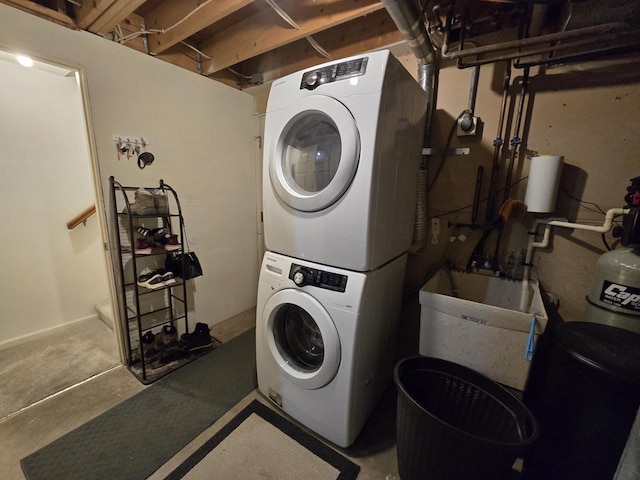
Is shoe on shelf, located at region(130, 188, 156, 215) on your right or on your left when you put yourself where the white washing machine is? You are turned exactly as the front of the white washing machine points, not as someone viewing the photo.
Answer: on your right

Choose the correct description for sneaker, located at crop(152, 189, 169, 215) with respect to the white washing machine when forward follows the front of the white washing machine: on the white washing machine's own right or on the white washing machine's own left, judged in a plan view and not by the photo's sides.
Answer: on the white washing machine's own right

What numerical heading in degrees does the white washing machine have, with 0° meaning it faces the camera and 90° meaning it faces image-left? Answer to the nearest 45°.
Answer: approximately 45°

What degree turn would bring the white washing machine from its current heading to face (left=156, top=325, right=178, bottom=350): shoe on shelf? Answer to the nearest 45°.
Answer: approximately 90° to its right

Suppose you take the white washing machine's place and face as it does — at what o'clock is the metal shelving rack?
The metal shelving rack is roughly at 2 o'clock from the white washing machine.

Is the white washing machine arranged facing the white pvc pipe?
no

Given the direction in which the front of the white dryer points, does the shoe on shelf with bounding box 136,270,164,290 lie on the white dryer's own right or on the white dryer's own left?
on the white dryer's own right

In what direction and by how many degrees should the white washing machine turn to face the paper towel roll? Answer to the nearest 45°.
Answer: approximately 135° to its left

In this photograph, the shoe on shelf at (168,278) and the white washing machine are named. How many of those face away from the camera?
0

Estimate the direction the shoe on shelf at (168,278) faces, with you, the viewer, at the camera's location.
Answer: facing to the left of the viewer

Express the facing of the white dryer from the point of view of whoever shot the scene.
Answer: facing the viewer and to the left of the viewer

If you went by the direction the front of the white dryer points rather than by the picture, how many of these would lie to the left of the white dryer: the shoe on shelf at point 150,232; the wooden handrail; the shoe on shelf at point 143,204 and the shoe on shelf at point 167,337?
0

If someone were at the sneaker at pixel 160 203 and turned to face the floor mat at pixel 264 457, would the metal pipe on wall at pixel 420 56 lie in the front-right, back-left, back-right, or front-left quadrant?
front-left
